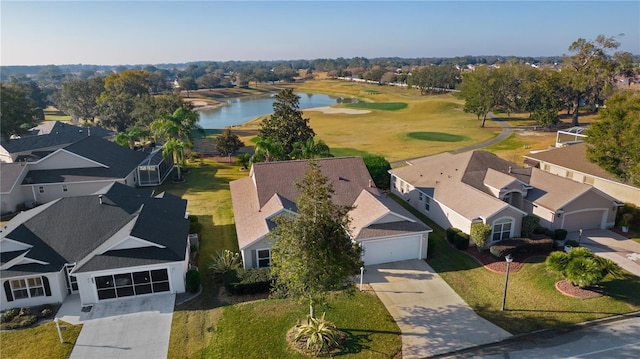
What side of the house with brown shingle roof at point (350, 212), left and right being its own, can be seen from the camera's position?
front

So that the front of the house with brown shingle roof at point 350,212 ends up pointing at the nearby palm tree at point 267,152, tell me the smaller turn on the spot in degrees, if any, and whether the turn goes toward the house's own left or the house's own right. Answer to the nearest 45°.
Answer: approximately 135° to the house's own right

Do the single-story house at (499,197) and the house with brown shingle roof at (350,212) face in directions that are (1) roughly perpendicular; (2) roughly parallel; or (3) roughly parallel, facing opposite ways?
roughly parallel

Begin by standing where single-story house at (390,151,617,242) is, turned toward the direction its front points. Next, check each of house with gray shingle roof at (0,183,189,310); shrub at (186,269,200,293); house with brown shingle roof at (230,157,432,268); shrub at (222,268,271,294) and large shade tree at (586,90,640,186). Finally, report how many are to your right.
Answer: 4

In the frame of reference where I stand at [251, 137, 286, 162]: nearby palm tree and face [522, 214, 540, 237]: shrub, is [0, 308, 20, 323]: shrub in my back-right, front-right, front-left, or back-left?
front-right

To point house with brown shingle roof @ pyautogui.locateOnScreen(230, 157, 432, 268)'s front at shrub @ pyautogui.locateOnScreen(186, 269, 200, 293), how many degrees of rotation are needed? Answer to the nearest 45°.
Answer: approximately 45° to its right

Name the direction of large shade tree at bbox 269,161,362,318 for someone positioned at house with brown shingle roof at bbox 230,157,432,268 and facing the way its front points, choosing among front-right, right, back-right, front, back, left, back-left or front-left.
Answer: front

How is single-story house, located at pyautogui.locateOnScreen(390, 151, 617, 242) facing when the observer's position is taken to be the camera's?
facing the viewer and to the right of the viewer

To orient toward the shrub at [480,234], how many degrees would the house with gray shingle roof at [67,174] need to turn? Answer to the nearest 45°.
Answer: approximately 135° to its left

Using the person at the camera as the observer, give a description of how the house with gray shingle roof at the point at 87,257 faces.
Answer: facing the viewer

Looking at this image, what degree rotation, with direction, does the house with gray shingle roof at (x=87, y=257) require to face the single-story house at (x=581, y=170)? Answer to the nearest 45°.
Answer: approximately 90° to its left

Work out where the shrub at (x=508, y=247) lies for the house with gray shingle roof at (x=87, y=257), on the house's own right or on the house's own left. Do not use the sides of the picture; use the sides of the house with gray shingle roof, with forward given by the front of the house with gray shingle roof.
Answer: on the house's own left

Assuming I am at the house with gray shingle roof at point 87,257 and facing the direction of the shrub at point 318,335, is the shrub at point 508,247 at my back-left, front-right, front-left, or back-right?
front-left

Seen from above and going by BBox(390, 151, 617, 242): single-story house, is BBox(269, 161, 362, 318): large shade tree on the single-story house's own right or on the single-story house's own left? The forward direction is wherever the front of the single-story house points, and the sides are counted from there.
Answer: on the single-story house's own right
